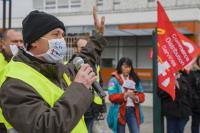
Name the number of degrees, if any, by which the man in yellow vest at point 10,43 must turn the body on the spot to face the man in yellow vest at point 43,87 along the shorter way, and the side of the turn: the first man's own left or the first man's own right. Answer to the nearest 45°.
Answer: approximately 45° to the first man's own right

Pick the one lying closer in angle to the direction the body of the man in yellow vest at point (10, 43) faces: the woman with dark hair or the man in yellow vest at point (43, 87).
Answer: the man in yellow vest

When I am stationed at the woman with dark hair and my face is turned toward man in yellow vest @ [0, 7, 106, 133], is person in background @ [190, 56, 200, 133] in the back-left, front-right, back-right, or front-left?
back-left

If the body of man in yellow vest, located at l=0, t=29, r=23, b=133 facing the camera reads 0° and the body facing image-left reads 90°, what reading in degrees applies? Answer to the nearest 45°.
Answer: approximately 315°

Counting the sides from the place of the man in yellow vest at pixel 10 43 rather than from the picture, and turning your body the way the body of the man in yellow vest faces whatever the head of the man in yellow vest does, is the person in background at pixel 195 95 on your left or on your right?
on your left
